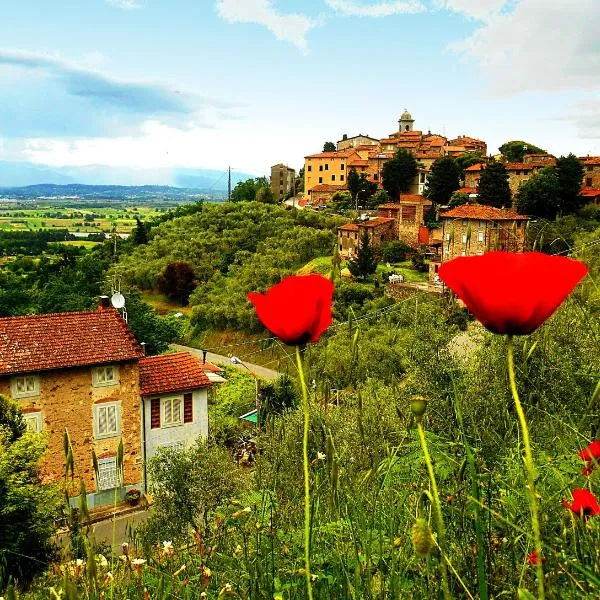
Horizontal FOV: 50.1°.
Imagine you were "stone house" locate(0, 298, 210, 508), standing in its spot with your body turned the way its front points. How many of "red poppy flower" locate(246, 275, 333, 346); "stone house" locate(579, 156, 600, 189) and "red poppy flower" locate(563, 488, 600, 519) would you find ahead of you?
2

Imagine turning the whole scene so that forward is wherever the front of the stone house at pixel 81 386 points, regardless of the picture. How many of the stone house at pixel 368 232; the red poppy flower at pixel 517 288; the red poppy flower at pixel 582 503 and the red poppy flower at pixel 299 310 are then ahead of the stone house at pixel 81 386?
3

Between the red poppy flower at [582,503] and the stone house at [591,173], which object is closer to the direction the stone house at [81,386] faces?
the red poppy flower

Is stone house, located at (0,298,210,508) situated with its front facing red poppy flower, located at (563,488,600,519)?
yes

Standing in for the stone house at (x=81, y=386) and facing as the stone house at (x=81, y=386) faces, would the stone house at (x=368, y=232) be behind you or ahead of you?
behind

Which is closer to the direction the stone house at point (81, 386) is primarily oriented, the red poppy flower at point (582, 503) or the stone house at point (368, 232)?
the red poppy flower

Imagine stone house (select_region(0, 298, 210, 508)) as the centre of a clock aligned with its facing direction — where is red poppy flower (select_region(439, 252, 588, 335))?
The red poppy flower is roughly at 12 o'clock from the stone house.

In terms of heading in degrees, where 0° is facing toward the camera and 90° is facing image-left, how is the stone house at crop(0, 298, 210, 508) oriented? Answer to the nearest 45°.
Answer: approximately 0°

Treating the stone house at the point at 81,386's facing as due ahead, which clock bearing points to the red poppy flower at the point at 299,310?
The red poppy flower is roughly at 12 o'clock from the stone house.

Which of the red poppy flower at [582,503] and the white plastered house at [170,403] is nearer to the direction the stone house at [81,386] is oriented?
the red poppy flower
